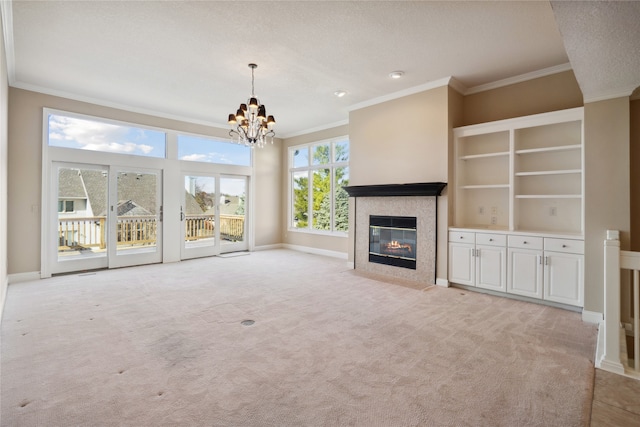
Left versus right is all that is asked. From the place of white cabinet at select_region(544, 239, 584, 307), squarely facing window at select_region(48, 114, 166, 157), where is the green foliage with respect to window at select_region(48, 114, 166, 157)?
right

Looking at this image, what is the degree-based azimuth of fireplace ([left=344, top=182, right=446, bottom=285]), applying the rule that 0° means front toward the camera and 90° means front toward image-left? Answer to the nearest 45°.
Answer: approximately 45°

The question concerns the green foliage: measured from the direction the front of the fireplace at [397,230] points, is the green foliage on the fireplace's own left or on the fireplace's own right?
on the fireplace's own right

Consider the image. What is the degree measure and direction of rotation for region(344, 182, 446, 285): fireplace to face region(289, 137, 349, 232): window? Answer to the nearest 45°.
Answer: approximately 90° to its right

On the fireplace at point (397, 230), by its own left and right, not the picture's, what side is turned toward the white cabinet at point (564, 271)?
left

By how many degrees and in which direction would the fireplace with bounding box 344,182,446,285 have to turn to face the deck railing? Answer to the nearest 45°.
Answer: approximately 45° to its right

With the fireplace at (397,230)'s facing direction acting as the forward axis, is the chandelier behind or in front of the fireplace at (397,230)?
in front

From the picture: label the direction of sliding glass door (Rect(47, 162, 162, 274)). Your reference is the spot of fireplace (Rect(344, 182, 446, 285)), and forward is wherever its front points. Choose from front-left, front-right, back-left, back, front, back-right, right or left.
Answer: front-right
